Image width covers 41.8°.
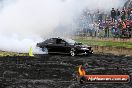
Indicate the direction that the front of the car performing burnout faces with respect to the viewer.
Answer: facing the viewer and to the right of the viewer
